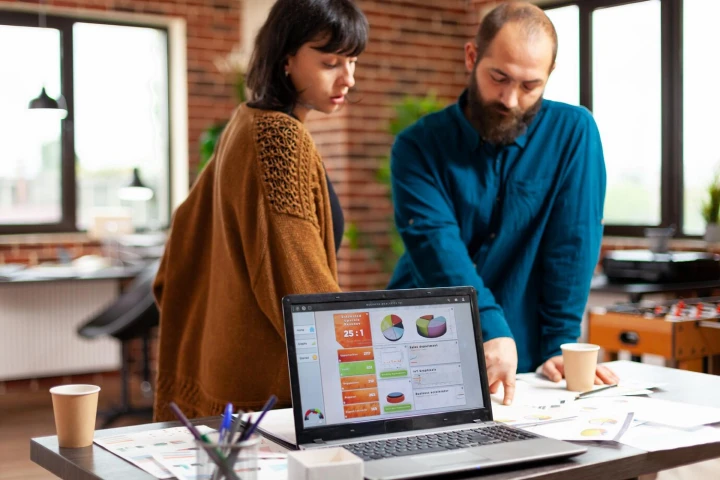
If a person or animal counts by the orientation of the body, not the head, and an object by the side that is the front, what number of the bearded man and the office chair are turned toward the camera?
1

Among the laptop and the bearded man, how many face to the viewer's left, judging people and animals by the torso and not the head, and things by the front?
0

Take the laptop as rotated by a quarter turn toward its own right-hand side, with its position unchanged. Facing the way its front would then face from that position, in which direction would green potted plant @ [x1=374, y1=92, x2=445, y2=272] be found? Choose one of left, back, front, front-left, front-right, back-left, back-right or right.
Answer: back-right

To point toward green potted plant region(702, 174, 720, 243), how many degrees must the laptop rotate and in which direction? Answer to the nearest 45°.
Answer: approximately 90° to its left

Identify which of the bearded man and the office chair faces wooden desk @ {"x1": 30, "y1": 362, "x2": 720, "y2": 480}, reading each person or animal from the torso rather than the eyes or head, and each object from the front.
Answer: the bearded man

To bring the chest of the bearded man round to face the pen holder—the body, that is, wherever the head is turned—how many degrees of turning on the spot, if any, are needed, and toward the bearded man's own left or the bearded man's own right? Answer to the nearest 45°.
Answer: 0° — they already face it

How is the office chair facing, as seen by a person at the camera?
facing to the left of the viewer

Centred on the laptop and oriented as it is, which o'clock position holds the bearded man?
The bearded man is roughly at 8 o'clock from the laptop.

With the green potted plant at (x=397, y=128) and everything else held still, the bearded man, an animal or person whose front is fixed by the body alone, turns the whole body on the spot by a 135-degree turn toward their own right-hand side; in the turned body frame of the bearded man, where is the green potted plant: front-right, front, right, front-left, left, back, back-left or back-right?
front-right
